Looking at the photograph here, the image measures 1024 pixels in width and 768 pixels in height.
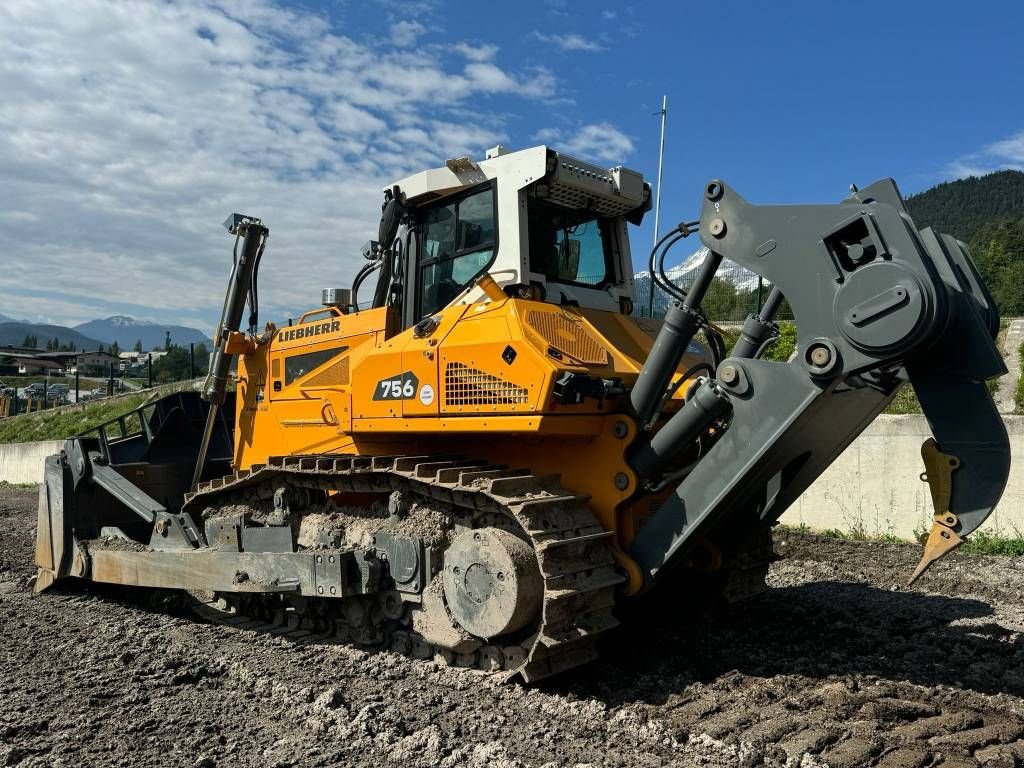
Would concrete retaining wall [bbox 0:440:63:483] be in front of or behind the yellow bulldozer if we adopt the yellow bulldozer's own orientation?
in front

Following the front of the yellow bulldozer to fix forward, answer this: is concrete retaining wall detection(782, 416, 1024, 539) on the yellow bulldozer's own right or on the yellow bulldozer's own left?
on the yellow bulldozer's own right

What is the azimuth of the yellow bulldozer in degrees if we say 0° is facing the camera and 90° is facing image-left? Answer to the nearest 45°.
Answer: approximately 135°

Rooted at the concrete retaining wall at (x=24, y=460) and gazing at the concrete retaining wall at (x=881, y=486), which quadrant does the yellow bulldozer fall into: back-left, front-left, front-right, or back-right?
front-right
